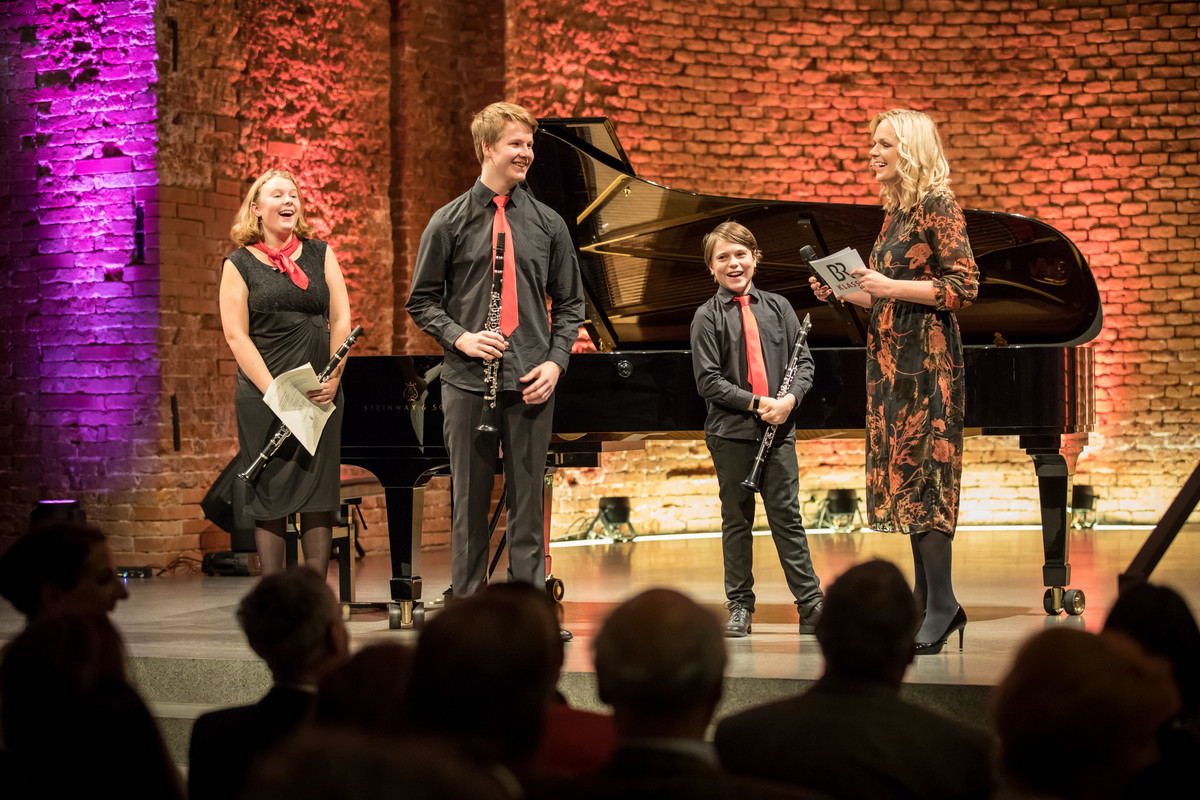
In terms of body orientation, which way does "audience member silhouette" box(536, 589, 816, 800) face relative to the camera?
away from the camera

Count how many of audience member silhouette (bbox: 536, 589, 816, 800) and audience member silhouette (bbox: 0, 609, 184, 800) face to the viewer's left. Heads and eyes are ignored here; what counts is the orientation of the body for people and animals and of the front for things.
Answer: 0

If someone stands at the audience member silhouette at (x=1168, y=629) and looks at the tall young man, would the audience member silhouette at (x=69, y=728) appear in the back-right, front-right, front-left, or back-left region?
front-left

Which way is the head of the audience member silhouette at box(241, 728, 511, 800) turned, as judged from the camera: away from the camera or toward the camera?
away from the camera

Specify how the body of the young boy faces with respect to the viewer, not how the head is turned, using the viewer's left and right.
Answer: facing the viewer

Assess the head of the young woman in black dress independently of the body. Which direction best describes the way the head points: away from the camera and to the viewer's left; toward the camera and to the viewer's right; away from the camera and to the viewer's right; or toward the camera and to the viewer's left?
toward the camera and to the viewer's right

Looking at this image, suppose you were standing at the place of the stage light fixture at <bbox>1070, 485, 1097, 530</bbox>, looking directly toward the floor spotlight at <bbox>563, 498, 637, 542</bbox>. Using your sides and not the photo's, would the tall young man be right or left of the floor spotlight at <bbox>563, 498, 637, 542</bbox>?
left

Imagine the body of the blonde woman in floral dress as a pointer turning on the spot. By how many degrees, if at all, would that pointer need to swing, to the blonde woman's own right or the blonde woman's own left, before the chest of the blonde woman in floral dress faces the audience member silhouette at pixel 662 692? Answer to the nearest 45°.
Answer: approximately 45° to the blonde woman's own left

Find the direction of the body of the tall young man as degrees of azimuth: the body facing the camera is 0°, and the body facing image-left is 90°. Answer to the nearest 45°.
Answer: approximately 0°

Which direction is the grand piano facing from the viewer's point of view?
to the viewer's left

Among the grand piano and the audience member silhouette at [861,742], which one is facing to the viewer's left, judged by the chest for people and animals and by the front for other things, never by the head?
the grand piano

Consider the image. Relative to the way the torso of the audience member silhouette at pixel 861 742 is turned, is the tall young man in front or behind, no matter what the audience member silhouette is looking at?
in front

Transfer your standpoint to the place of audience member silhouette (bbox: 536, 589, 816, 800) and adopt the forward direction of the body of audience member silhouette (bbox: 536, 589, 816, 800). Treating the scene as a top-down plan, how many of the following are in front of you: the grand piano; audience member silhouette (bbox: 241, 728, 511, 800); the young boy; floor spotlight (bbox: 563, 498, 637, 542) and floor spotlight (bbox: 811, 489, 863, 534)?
4

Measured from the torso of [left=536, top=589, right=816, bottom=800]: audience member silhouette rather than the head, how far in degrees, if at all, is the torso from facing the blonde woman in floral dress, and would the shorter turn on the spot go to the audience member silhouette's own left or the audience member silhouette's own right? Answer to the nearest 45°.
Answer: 0° — they already face them

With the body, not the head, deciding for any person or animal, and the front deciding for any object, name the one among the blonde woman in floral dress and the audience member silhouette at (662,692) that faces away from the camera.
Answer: the audience member silhouette

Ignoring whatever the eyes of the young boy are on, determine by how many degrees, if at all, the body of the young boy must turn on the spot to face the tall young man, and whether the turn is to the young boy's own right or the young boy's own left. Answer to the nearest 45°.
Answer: approximately 45° to the young boy's own right

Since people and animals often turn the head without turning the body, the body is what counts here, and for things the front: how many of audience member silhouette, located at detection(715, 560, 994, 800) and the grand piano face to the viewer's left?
1

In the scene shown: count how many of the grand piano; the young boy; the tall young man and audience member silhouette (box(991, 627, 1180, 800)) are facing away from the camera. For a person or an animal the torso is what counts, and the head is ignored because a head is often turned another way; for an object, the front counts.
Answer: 1

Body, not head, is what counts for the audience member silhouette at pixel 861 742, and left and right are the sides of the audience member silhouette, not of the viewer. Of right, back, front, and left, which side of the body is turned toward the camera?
back

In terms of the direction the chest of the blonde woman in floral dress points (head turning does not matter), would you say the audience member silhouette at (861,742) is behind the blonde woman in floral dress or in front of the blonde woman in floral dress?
in front

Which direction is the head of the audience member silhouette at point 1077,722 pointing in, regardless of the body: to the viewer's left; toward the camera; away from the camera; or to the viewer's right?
away from the camera
